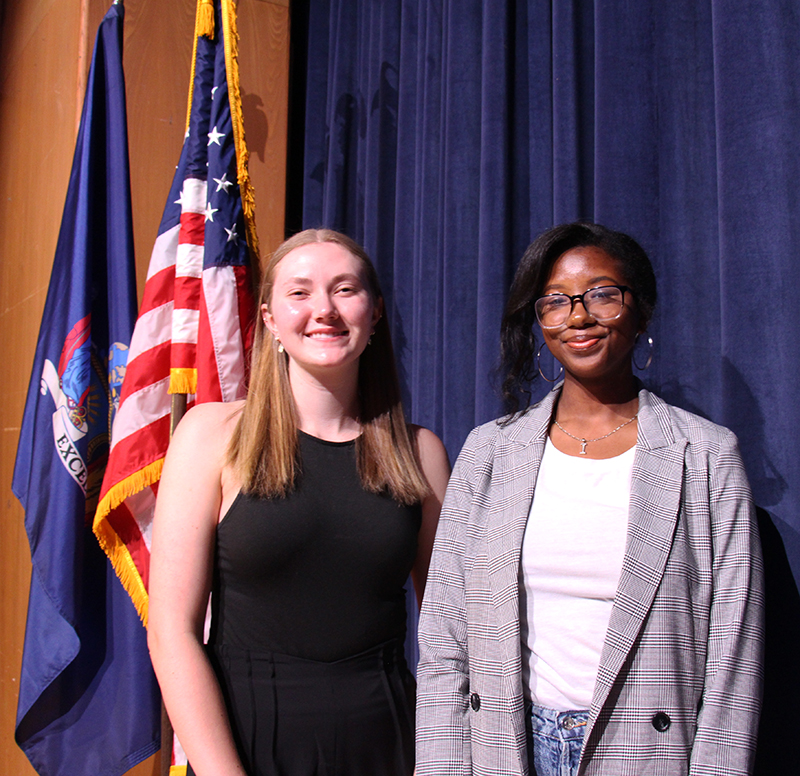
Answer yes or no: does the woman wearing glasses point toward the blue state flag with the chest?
no

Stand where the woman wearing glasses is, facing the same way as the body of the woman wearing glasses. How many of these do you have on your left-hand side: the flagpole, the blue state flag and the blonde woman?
0

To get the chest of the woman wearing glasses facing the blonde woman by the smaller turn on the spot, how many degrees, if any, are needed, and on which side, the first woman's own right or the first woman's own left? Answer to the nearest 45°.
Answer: approximately 90° to the first woman's own right

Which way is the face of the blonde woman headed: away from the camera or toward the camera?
toward the camera

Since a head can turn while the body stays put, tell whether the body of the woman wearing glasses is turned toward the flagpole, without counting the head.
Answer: no

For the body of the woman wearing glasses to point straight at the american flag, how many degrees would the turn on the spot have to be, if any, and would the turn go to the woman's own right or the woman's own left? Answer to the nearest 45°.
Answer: approximately 135° to the woman's own right

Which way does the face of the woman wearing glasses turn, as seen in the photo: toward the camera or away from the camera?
toward the camera

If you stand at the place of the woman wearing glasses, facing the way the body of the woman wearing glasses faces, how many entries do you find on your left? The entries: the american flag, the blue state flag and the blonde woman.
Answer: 0

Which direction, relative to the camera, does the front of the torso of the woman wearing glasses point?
toward the camera
